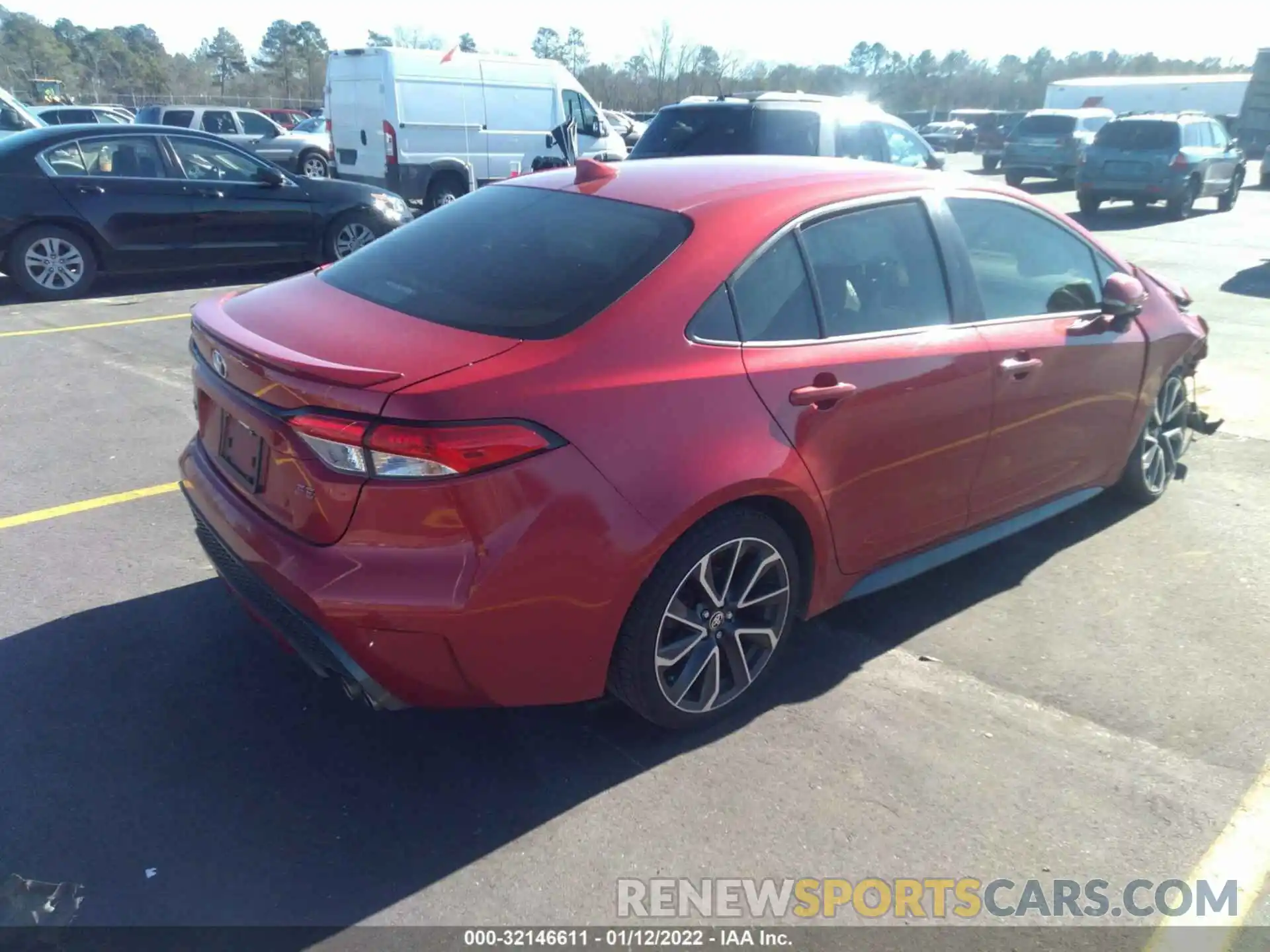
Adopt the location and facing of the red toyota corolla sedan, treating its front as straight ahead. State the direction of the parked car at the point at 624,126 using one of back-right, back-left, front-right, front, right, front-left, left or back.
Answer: front-left

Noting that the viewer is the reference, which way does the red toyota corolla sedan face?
facing away from the viewer and to the right of the viewer

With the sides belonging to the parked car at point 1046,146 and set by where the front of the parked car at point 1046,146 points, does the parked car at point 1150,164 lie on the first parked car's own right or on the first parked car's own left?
on the first parked car's own right

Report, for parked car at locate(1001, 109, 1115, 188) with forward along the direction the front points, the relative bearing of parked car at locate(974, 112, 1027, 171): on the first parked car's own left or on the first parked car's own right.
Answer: on the first parked car's own left

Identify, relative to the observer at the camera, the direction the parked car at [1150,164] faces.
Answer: facing away from the viewer and to the right of the viewer

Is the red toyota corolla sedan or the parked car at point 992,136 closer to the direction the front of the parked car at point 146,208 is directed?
the parked car

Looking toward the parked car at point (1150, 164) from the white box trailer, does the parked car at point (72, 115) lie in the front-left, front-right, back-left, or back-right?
front-right

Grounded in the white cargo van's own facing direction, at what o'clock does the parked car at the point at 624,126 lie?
The parked car is roughly at 11 o'clock from the white cargo van.

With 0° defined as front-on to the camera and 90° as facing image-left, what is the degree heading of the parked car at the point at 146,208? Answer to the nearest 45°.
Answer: approximately 270°

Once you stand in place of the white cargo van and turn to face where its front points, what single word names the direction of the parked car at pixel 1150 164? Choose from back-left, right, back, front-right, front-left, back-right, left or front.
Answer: front-right

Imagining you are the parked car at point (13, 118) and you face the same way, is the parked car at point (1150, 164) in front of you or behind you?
in front

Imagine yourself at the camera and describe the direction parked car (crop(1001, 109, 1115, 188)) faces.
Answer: facing away from the viewer and to the right of the viewer

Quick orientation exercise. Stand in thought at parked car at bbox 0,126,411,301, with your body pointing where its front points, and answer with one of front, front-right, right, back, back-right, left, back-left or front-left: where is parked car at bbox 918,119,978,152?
front-left

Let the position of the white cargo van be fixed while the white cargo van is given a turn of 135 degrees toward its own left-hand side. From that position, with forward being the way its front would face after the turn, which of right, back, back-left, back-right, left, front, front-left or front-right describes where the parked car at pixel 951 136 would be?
back-right

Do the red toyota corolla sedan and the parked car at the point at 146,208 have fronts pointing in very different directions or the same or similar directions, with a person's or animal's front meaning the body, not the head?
same or similar directions

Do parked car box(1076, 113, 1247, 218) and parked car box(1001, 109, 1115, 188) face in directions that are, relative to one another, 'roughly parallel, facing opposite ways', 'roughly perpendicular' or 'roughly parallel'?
roughly parallel
